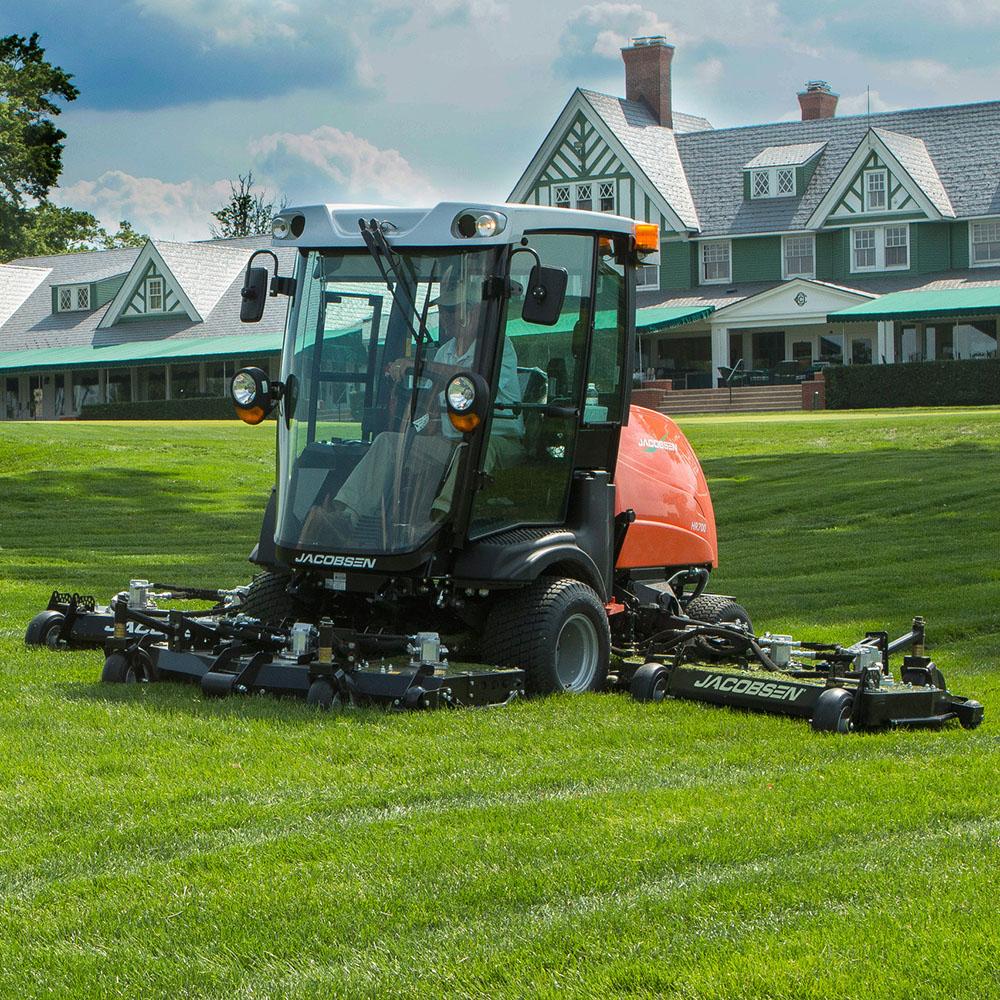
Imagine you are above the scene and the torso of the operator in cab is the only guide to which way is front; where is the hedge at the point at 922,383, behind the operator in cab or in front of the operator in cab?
behind

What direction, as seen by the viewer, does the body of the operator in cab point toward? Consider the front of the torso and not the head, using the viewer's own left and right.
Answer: facing the viewer and to the left of the viewer

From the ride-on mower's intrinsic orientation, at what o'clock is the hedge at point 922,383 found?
The hedge is roughly at 5 o'clock from the ride-on mower.

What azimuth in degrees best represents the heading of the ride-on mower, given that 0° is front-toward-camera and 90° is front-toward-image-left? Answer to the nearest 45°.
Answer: approximately 45°

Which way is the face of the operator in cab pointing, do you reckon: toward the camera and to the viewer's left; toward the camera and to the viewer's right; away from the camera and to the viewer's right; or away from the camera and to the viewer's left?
toward the camera and to the viewer's left
